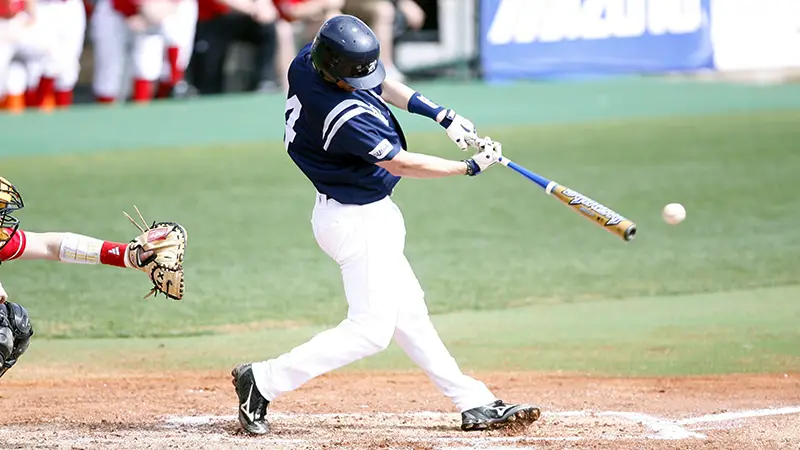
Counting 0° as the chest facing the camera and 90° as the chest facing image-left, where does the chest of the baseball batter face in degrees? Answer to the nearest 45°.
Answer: approximately 270°
